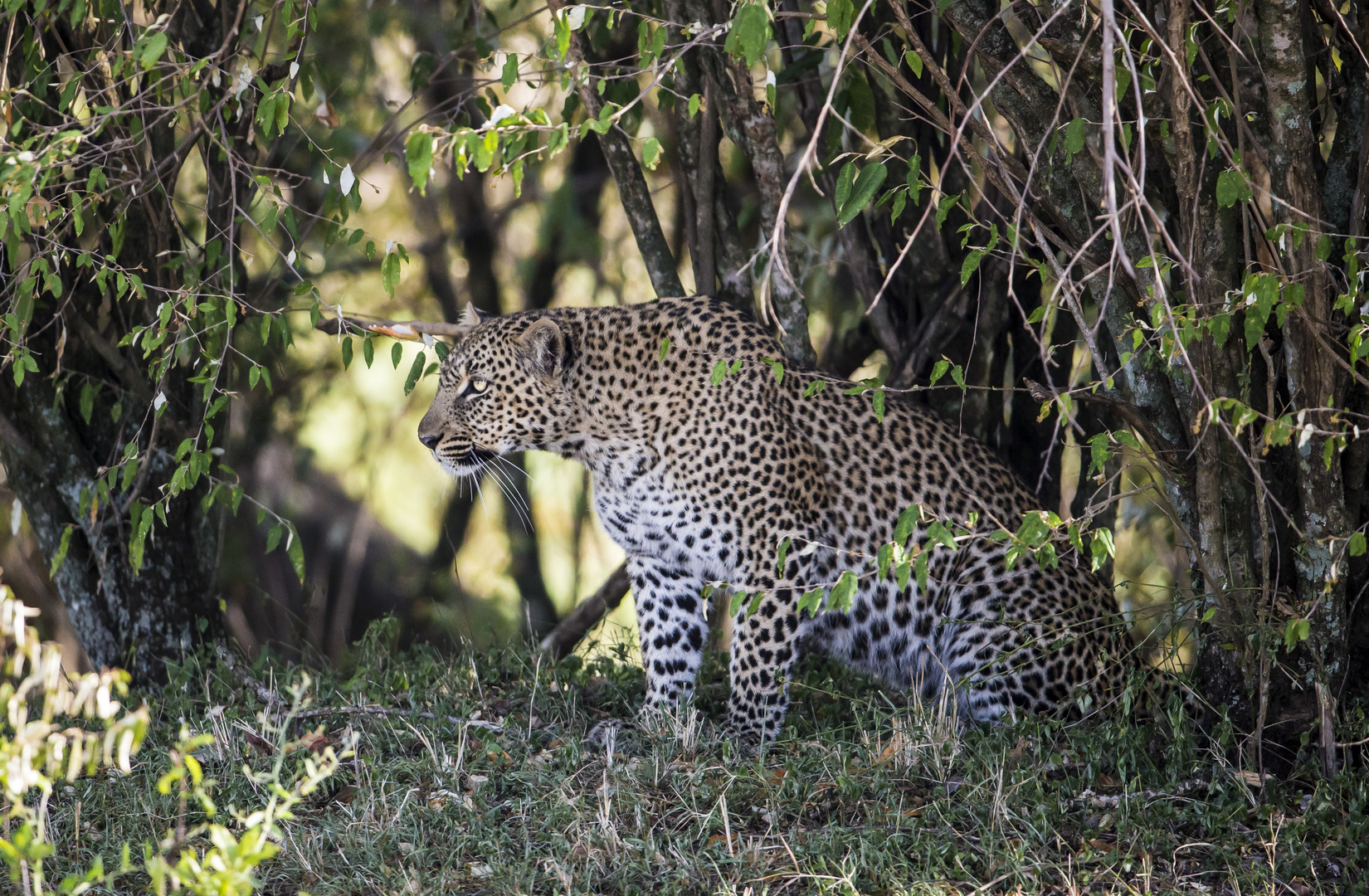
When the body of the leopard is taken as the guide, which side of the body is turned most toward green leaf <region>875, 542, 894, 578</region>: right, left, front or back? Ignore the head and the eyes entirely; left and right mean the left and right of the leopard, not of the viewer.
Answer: left

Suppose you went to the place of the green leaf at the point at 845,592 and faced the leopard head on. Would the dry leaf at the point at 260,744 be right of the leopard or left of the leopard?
left

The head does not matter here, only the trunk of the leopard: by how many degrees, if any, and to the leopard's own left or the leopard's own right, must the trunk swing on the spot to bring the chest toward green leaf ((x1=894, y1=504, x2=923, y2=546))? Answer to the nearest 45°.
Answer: approximately 90° to the leopard's own left

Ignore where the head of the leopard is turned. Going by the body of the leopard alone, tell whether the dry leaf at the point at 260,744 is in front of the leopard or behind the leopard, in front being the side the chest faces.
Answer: in front

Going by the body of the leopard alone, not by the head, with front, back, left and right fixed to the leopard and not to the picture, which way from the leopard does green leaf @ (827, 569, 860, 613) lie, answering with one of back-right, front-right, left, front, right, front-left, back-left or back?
left

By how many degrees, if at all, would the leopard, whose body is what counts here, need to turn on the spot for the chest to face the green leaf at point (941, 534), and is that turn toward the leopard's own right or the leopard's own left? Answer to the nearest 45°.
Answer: approximately 90° to the leopard's own left

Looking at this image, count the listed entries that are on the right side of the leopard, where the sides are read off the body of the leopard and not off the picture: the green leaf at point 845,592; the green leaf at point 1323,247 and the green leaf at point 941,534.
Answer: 0

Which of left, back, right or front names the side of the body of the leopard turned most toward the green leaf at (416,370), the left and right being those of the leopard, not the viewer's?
front

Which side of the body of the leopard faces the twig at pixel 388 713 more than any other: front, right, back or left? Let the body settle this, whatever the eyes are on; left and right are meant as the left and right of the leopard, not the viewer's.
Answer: front

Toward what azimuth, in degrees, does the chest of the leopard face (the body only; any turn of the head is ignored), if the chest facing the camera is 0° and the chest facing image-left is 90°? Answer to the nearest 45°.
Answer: approximately 90°

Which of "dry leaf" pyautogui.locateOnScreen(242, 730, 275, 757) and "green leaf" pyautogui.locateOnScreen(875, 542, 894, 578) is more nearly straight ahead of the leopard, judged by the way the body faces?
the dry leaf

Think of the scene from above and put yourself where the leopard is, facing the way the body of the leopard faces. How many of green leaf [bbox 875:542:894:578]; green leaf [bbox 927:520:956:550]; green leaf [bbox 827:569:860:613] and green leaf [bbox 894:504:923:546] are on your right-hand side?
0

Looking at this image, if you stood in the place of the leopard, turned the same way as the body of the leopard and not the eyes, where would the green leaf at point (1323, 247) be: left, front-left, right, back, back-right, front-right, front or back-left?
back-left

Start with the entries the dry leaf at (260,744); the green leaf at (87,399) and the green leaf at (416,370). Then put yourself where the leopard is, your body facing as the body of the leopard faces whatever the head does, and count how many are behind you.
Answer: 0
